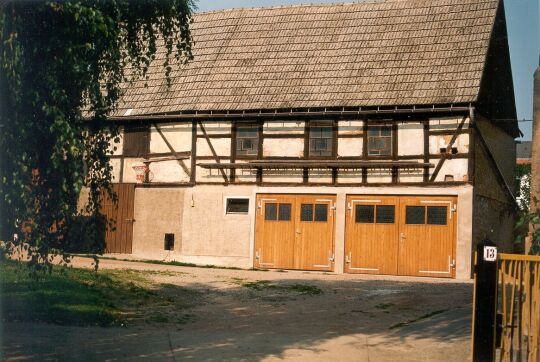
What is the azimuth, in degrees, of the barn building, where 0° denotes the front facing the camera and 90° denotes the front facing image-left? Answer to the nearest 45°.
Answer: approximately 0°

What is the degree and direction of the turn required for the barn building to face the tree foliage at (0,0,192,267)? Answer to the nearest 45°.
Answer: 0° — it already faces it

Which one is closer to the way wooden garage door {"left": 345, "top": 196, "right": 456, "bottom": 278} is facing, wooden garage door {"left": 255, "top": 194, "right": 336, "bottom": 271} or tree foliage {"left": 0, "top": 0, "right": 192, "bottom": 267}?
the tree foliage

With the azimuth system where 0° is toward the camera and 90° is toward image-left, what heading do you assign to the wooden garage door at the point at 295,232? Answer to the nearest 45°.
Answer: approximately 0°

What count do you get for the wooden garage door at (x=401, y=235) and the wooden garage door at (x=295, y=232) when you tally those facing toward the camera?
2

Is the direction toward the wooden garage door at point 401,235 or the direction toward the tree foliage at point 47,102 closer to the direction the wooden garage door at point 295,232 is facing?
the tree foliage

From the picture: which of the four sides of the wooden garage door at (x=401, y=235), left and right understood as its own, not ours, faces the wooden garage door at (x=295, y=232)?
right
